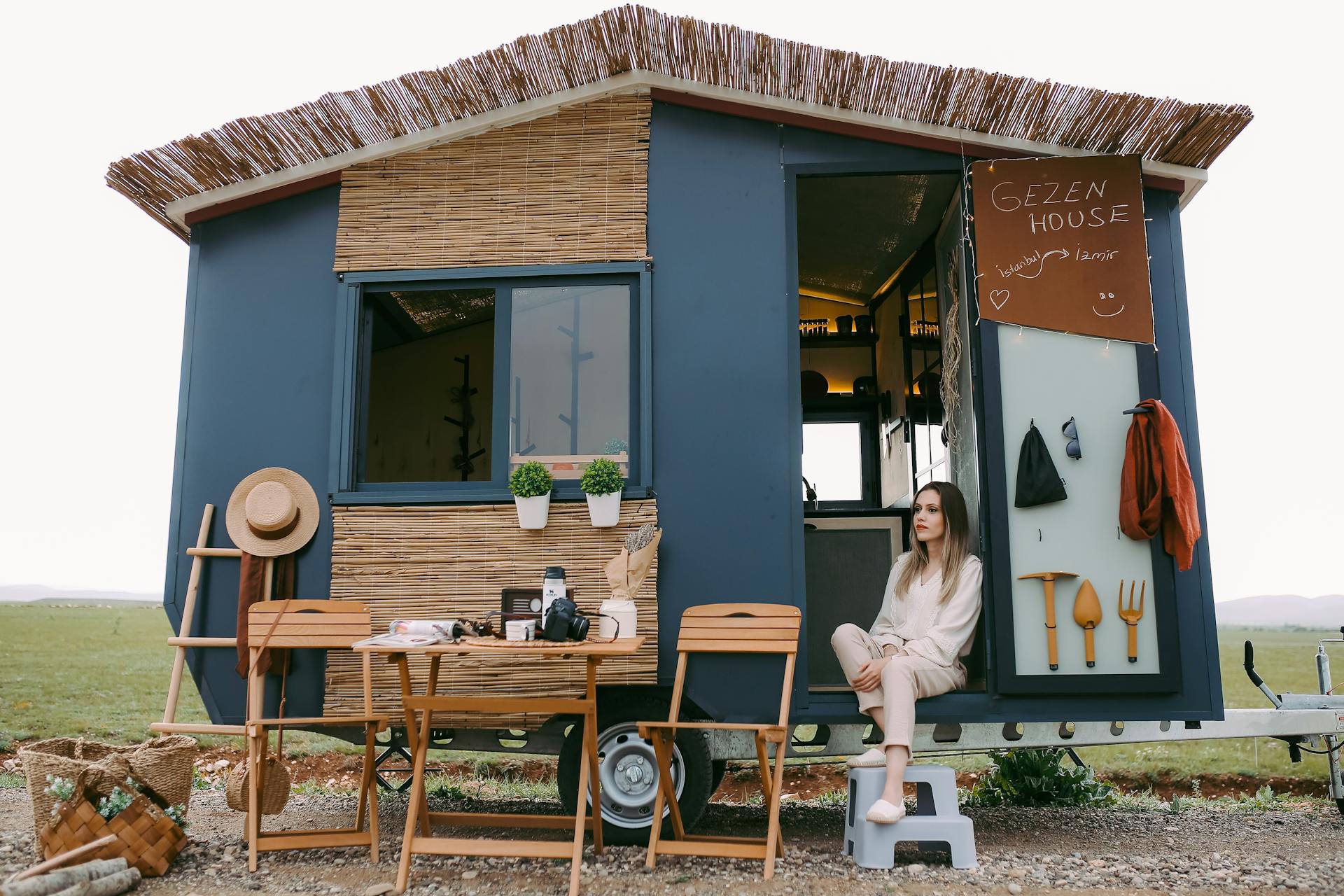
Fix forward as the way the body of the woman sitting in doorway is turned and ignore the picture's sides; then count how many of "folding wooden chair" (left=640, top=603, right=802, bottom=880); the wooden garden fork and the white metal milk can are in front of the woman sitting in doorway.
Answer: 2

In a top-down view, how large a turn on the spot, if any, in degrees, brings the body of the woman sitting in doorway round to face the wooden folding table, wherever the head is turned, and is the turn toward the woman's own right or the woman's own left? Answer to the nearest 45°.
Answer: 0° — they already face it

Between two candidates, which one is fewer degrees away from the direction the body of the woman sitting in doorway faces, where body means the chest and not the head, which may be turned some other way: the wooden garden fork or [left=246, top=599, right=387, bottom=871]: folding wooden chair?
the folding wooden chair

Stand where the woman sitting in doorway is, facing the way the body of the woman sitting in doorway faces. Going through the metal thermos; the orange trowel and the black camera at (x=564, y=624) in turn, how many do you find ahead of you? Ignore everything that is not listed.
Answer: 2

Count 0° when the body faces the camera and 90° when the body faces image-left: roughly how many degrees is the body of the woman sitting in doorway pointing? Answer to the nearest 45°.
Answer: approximately 45°

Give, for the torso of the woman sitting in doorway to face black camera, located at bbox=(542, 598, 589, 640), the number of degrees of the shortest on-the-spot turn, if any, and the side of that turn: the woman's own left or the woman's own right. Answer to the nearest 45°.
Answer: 0° — they already face it

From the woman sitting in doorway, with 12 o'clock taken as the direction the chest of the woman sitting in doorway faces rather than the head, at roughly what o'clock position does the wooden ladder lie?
The wooden ladder is roughly at 1 o'clock from the woman sitting in doorway.

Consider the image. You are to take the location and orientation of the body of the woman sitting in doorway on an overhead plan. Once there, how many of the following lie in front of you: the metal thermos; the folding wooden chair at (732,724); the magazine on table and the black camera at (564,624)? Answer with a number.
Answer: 4

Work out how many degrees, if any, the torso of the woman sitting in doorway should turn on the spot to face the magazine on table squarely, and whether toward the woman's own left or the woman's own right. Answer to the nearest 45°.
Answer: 0° — they already face it
